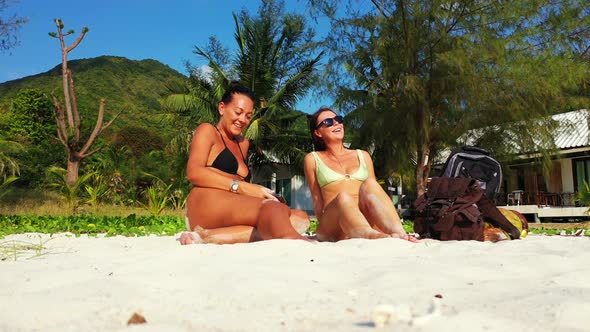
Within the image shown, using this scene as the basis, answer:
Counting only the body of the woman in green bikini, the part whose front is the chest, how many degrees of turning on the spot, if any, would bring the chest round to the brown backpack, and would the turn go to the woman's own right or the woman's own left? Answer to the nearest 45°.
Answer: approximately 45° to the woman's own left

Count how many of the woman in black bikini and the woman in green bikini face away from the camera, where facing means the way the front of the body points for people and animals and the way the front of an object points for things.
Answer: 0

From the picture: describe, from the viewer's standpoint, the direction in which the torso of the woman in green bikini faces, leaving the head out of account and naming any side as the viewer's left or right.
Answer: facing the viewer and to the right of the viewer

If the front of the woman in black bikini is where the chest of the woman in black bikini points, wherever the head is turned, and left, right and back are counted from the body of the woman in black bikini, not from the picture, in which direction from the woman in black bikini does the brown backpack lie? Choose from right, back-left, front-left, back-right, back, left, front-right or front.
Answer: front-left

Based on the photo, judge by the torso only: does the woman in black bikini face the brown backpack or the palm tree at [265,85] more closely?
the brown backpack

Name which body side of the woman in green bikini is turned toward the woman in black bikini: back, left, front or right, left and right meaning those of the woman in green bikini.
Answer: right

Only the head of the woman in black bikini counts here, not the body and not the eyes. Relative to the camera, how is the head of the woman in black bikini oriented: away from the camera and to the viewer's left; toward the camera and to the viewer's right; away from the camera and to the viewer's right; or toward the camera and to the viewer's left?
toward the camera and to the viewer's right

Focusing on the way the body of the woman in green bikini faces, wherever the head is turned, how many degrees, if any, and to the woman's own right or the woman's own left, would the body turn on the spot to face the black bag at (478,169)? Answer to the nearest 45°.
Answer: approximately 90° to the woman's own left
